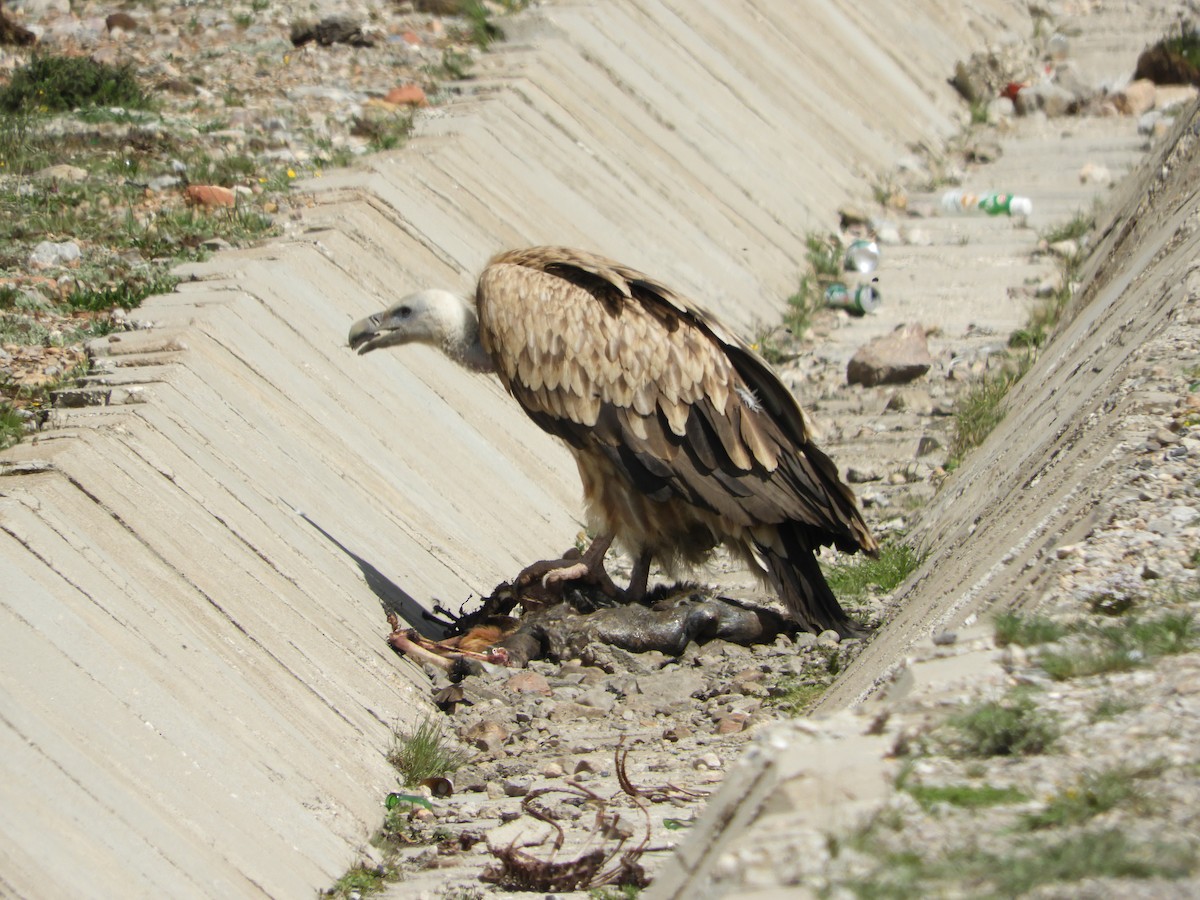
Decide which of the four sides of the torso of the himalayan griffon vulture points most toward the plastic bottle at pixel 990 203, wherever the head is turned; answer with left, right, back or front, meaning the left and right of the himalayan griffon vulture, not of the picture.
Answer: right

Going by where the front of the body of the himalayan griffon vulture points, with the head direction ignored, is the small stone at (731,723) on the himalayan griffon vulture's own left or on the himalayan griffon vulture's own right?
on the himalayan griffon vulture's own left

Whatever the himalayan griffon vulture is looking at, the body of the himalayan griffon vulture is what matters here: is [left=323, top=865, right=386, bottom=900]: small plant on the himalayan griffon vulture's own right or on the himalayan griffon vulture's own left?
on the himalayan griffon vulture's own left

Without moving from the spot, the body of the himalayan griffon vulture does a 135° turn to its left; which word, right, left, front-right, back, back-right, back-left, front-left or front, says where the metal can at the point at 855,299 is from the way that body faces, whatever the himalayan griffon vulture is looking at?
back-left

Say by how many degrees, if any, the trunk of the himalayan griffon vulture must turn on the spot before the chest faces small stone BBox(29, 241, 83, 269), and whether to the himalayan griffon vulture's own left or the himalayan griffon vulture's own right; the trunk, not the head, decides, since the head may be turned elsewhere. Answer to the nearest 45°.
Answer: approximately 45° to the himalayan griffon vulture's own right

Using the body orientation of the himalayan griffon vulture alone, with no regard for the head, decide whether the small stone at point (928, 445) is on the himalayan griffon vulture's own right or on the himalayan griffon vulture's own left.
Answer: on the himalayan griffon vulture's own right

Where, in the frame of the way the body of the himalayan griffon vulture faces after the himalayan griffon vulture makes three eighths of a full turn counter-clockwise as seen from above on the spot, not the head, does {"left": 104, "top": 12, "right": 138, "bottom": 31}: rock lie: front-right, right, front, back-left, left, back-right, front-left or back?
back

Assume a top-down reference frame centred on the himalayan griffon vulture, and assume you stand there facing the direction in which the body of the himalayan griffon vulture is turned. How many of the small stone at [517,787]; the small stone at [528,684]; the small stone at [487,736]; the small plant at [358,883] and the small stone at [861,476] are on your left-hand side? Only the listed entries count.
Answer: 4

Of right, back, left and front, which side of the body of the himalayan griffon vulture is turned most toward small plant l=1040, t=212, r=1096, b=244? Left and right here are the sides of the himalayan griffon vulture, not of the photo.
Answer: right

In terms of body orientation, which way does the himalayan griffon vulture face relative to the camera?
to the viewer's left

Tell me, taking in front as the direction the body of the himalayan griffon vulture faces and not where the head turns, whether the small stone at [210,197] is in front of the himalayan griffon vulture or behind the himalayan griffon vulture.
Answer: in front

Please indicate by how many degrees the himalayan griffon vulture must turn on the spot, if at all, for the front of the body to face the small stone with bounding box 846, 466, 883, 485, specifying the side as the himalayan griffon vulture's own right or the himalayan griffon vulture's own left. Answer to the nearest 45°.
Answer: approximately 135° to the himalayan griffon vulture's own right

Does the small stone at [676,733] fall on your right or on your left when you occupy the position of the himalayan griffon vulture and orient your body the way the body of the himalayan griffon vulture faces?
on your left

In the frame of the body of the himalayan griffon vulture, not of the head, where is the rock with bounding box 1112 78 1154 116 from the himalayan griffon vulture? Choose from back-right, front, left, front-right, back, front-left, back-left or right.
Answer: right

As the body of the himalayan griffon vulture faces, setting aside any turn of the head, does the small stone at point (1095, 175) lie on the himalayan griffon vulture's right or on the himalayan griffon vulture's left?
on the himalayan griffon vulture's right

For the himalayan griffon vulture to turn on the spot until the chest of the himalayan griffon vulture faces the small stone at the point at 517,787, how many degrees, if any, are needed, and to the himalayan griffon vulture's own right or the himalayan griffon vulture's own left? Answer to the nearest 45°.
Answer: approximately 90° to the himalayan griffon vulture's own left

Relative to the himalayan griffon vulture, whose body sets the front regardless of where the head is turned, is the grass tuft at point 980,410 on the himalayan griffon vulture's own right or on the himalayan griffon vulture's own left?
on the himalayan griffon vulture's own right

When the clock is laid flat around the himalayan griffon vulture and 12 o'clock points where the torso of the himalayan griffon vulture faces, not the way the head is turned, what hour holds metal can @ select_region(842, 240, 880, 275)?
The metal can is roughly at 3 o'clock from the himalayan griffon vulture.
